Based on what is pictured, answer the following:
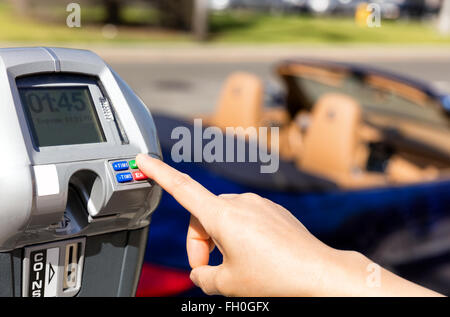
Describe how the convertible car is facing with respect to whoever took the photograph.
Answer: facing away from the viewer and to the right of the viewer

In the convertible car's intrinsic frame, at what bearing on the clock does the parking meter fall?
The parking meter is roughly at 5 o'clock from the convertible car.

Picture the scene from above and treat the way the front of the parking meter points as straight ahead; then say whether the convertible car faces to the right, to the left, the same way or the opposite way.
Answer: to the left

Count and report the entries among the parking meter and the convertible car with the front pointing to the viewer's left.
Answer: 0

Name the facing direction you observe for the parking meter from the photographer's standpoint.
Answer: facing the viewer and to the right of the viewer

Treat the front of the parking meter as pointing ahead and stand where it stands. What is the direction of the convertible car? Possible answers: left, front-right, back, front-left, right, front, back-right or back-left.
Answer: left
